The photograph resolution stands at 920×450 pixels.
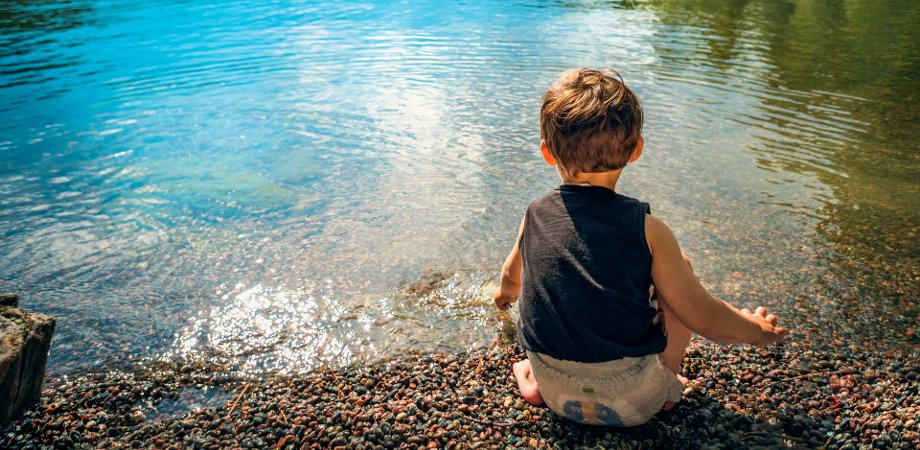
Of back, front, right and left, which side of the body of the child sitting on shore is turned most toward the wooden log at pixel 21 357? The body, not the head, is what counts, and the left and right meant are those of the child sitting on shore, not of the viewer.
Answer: left

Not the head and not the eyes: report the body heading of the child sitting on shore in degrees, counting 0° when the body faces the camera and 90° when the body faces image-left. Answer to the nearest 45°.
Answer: approximately 180°

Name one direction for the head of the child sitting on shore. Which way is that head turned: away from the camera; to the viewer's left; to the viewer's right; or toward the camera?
away from the camera

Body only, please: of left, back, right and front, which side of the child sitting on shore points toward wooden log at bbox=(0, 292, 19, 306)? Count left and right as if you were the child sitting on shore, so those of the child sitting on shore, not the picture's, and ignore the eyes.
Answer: left
